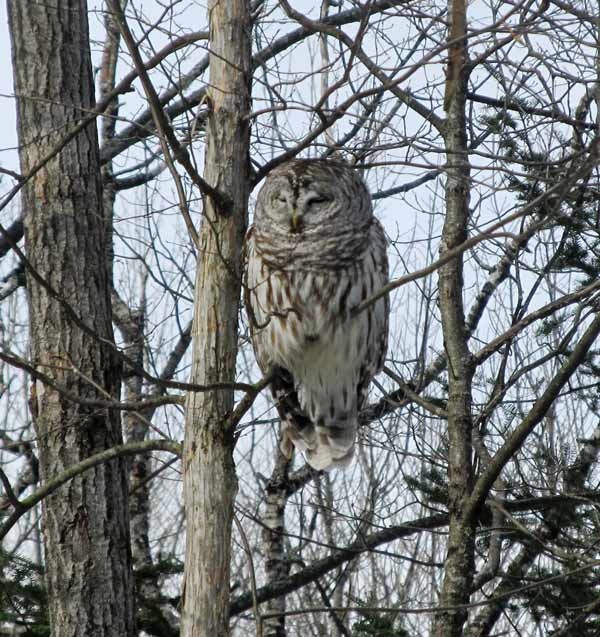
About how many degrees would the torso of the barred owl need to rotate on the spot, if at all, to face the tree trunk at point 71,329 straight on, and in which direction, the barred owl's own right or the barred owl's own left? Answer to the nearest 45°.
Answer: approximately 90° to the barred owl's own right

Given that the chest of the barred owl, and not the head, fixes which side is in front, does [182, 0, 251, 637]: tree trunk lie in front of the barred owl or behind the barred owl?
in front

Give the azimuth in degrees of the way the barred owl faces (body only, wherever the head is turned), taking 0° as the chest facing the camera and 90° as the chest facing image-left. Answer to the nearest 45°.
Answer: approximately 0°
